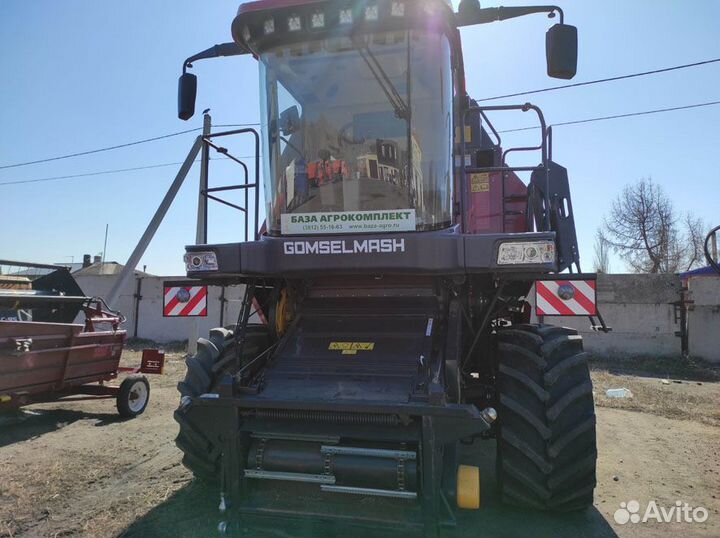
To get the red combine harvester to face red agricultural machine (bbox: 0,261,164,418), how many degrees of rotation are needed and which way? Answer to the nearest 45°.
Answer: approximately 135° to its right

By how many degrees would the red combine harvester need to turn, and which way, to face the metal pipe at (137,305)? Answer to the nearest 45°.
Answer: approximately 135° to its right

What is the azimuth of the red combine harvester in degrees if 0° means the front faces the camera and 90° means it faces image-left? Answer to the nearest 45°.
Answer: approximately 0°
